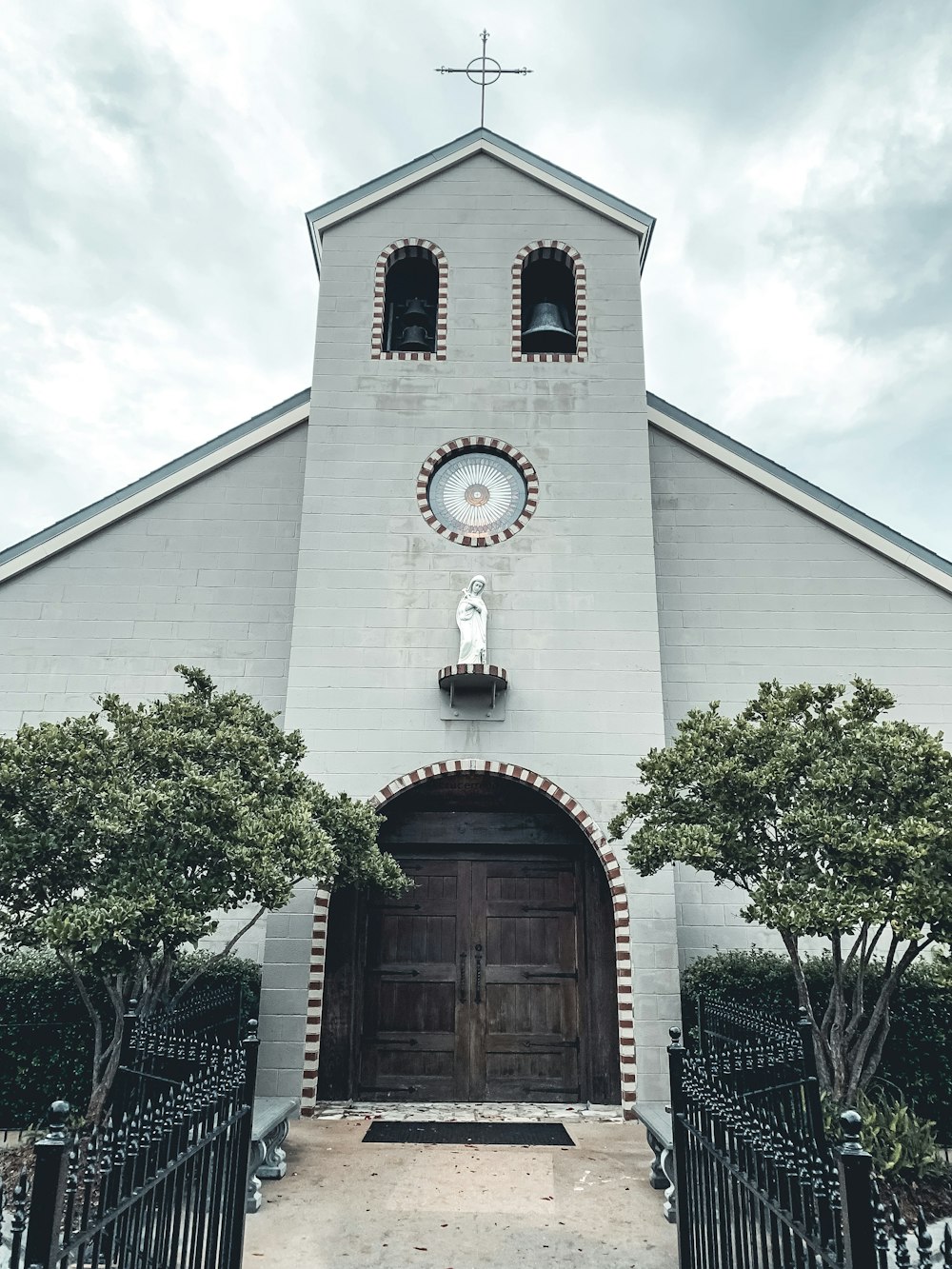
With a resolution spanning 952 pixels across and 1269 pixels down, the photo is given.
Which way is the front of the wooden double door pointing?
toward the camera

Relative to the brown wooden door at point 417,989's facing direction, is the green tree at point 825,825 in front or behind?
in front

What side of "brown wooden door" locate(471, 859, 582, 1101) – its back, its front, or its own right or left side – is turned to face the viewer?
front

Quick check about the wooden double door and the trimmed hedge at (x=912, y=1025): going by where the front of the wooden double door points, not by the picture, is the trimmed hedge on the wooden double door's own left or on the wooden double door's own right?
on the wooden double door's own left

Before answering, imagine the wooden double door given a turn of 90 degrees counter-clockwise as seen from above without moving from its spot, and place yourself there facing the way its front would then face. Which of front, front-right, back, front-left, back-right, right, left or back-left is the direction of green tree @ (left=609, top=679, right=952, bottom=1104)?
front-right

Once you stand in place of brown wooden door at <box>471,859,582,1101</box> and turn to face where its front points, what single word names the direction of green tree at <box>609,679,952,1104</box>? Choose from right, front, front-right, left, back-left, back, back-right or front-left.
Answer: front-left

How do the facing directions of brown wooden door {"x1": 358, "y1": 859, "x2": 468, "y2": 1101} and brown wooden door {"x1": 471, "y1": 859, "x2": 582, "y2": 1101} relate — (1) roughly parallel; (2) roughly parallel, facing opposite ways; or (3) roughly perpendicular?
roughly parallel

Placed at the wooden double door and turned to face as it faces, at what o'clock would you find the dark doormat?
The dark doormat is roughly at 12 o'clock from the wooden double door.

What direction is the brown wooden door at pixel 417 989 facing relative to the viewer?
toward the camera

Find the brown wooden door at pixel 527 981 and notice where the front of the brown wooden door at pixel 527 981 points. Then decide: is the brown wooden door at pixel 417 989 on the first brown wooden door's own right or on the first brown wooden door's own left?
on the first brown wooden door's own right

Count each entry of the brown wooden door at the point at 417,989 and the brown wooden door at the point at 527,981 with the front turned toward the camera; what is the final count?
2

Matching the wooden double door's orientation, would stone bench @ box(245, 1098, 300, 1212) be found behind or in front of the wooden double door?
in front

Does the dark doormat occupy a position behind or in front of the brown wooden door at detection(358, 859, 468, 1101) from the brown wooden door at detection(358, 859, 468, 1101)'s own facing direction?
in front

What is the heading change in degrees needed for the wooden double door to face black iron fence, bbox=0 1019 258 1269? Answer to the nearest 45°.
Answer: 0° — it already faces it
